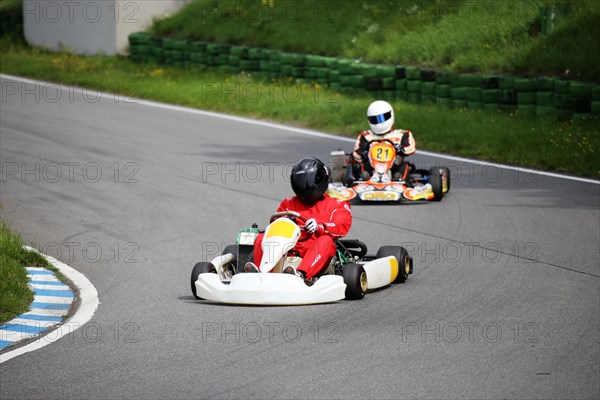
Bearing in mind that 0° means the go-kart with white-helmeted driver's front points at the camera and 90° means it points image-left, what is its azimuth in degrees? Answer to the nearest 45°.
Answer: approximately 0°

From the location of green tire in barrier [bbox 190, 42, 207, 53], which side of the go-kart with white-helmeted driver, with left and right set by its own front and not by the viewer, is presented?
back

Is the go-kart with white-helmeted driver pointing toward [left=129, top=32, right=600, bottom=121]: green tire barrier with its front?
no
